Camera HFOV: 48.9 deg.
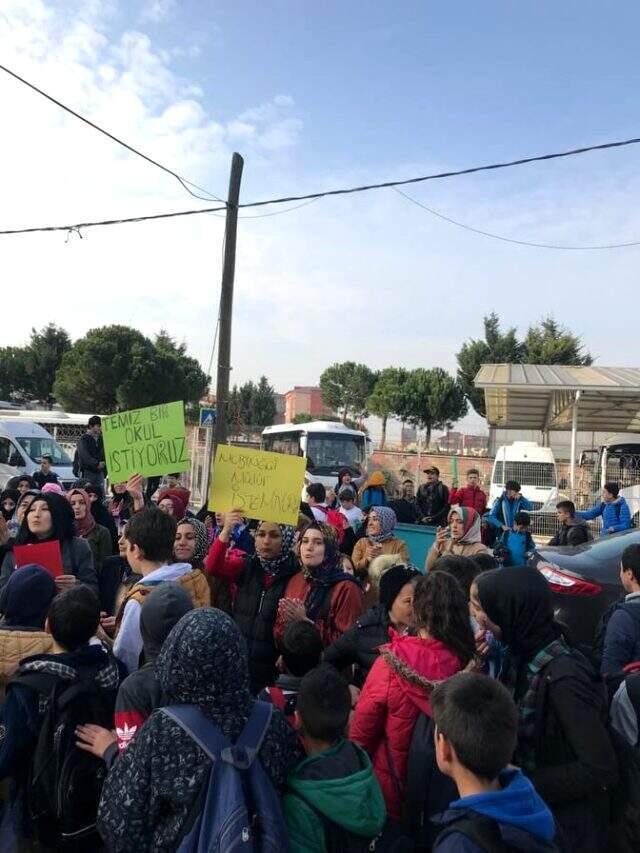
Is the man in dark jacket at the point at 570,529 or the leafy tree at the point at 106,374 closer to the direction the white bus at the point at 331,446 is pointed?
the man in dark jacket

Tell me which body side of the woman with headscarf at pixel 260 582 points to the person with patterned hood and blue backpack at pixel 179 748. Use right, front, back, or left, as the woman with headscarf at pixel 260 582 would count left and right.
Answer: front

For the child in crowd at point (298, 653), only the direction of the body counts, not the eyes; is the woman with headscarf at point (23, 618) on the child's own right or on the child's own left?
on the child's own left

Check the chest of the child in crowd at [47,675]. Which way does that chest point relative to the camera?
away from the camera

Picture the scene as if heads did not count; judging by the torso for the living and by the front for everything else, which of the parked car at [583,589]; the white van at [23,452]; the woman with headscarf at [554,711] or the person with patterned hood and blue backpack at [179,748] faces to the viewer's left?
the woman with headscarf at [554,711]

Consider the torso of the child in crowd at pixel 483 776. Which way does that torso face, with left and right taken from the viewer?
facing away from the viewer and to the left of the viewer

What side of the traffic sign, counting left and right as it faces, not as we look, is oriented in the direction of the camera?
front

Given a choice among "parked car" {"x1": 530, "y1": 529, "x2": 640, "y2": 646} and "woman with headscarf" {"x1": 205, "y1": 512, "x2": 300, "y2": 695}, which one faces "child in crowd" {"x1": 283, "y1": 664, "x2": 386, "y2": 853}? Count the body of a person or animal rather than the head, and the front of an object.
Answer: the woman with headscarf

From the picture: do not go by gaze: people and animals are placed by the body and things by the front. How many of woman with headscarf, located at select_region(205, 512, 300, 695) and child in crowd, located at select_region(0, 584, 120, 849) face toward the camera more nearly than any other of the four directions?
1

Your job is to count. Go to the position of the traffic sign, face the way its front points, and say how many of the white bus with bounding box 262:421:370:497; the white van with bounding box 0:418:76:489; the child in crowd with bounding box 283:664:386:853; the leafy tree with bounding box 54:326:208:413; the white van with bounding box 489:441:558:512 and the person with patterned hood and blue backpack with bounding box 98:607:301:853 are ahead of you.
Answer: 2

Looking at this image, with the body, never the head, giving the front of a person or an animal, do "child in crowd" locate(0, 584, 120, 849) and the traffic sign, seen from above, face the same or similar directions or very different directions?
very different directions

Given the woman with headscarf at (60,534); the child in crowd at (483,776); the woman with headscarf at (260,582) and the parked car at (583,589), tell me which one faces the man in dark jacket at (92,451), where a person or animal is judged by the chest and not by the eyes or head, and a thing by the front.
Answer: the child in crowd

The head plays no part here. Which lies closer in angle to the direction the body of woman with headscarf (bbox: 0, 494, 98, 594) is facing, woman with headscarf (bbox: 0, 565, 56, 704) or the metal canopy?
the woman with headscarf

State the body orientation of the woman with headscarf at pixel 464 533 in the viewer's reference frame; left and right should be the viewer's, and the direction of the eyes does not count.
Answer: facing the viewer and to the left of the viewer

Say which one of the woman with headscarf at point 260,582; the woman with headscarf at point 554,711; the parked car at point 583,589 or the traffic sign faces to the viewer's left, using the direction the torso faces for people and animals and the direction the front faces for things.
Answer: the woman with headscarf at point 554,711

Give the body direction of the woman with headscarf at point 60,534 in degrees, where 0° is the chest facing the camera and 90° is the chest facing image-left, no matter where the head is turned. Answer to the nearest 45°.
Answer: approximately 45°

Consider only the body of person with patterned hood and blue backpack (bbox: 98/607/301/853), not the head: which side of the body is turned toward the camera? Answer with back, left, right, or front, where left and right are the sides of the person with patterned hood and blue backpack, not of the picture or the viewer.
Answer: back

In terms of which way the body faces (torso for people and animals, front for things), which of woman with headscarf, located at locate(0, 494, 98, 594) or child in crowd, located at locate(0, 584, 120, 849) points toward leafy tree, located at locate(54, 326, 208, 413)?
the child in crowd

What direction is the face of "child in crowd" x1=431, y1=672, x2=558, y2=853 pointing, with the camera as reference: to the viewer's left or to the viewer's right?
to the viewer's left
